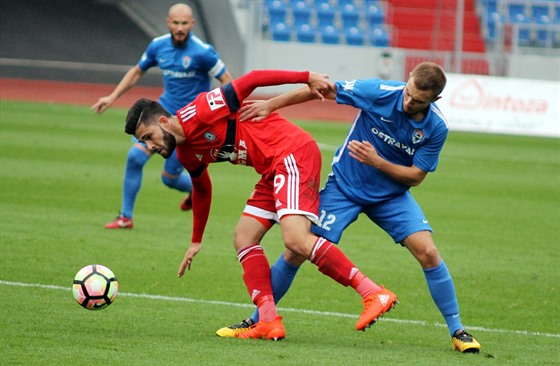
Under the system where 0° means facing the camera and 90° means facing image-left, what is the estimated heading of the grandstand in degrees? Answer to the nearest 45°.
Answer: approximately 0°

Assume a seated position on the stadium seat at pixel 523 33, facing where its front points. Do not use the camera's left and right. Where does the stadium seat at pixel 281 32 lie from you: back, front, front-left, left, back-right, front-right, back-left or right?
right

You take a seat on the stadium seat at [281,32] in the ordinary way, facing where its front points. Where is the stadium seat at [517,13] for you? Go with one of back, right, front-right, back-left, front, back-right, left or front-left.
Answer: left

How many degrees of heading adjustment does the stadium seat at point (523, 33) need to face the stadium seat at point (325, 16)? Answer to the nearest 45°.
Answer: approximately 90° to its right

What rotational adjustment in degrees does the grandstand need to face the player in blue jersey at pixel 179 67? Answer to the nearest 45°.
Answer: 0° — it already faces them

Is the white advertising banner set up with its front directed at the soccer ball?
yes

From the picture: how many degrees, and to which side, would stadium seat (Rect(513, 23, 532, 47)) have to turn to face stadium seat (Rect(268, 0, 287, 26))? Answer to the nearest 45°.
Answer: approximately 90° to its right

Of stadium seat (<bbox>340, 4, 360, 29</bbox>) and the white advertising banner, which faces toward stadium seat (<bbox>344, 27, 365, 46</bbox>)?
stadium seat (<bbox>340, 4, 360, 29</bbox>)

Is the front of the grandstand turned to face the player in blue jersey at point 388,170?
yes

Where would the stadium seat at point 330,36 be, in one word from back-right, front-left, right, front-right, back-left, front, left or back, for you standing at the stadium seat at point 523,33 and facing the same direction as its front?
right

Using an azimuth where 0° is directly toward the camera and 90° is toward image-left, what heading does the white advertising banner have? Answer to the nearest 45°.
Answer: approximately 0°
